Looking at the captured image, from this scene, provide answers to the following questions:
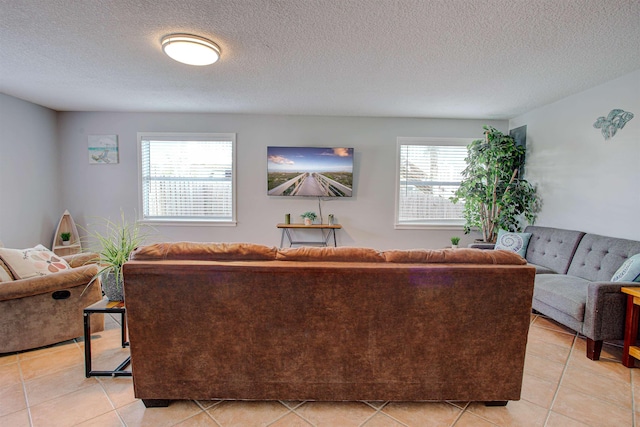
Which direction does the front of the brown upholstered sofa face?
away from the camera

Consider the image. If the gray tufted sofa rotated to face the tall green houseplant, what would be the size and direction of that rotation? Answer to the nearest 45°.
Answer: approximately 90° to its right

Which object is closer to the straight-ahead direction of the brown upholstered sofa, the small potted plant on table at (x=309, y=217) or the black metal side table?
the small potted plant on table

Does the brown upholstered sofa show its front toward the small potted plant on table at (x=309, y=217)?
yes

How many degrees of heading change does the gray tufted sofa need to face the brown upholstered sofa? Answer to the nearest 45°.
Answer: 0° — it already faces it

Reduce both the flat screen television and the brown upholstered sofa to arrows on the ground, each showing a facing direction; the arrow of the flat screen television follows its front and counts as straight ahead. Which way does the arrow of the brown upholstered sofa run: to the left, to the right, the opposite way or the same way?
the opposite way

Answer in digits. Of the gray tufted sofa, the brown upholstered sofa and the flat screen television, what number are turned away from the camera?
1

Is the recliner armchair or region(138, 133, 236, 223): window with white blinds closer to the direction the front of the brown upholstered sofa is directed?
the window with white blinds

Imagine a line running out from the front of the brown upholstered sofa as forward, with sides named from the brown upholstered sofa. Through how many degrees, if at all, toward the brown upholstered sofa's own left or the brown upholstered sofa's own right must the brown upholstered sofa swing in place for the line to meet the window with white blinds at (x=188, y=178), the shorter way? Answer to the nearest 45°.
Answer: approximately 45° to the brown upholstered sofa's own left

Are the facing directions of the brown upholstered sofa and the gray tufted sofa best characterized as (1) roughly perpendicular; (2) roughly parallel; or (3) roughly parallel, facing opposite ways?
roughly perpendicular

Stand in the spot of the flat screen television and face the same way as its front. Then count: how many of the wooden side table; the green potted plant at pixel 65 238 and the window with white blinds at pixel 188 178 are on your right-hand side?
2
